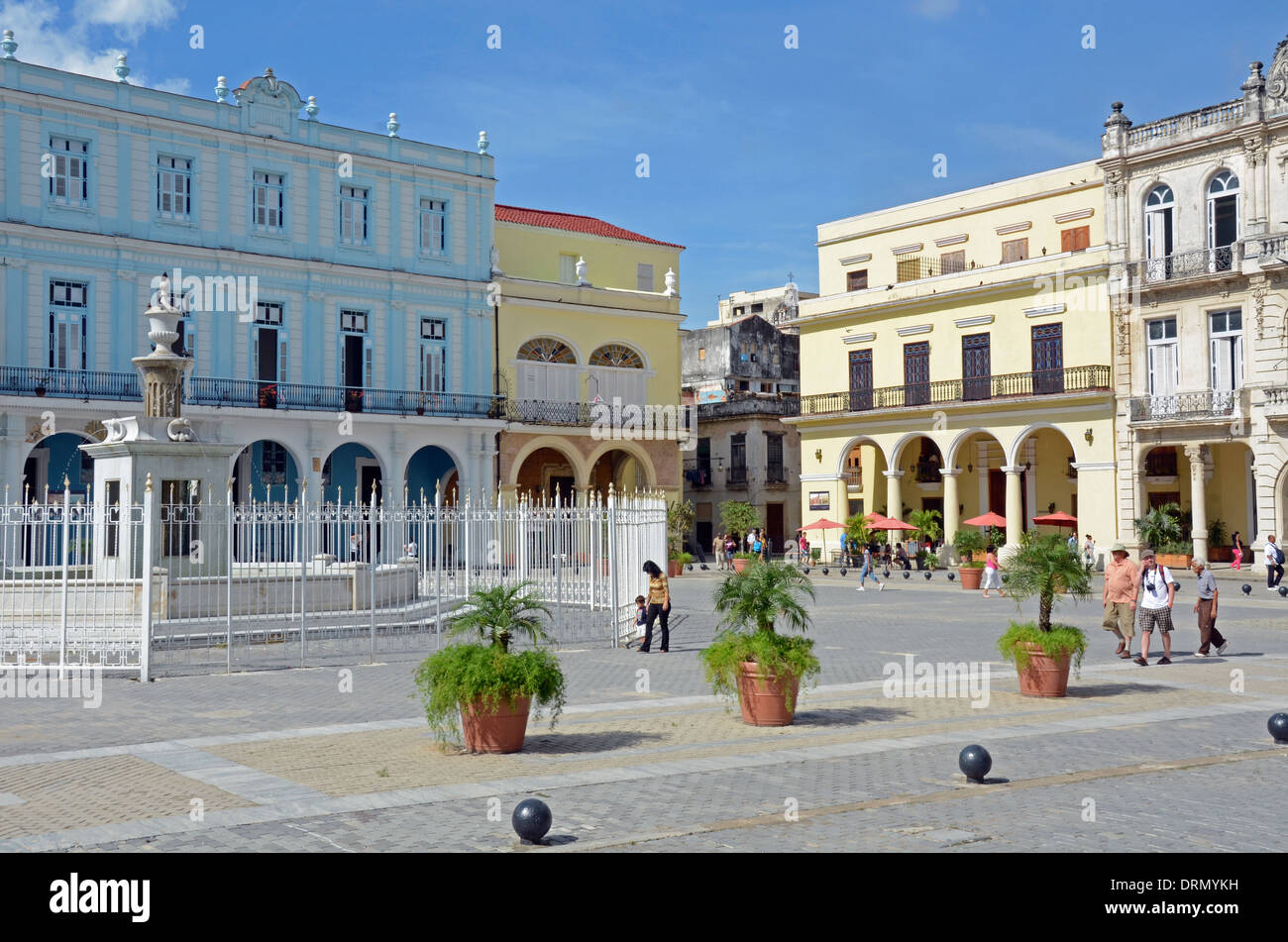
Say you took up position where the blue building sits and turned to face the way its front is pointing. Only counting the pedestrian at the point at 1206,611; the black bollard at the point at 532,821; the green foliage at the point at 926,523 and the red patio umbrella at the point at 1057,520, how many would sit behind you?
0

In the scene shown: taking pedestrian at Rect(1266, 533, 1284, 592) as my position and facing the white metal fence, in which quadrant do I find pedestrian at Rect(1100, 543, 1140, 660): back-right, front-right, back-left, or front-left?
front-left

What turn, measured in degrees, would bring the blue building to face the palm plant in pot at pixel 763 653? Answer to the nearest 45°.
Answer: approximately 45° to its right

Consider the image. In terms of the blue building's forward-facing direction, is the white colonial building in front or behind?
in front

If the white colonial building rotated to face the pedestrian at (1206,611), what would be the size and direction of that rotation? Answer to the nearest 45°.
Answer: approximately 45° to its left

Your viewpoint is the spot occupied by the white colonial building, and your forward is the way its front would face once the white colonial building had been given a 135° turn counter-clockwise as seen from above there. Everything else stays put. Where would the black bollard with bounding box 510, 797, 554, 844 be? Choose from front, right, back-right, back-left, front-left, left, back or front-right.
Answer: right

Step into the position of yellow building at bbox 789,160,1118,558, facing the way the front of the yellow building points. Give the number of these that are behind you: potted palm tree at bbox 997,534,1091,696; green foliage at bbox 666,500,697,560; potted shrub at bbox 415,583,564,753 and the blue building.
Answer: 0

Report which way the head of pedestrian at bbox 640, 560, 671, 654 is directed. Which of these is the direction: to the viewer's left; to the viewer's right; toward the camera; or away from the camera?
to the viewer's left

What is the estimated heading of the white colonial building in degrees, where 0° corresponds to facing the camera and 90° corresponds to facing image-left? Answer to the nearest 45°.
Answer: approximately 45°

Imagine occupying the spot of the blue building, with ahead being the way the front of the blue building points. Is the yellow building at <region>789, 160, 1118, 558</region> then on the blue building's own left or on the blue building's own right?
on the blue building's own left

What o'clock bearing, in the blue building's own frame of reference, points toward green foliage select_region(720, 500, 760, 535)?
The green foliage is roughly at 10 o'clock from the blue building.

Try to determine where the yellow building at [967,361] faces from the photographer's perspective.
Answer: facing the viewer and to the left of the viewer

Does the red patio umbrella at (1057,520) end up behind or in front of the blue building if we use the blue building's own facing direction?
in front

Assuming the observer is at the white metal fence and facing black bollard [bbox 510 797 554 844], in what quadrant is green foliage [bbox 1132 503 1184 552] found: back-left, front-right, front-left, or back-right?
back-left

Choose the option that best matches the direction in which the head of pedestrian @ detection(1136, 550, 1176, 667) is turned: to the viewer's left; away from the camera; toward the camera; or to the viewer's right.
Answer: toward the camera

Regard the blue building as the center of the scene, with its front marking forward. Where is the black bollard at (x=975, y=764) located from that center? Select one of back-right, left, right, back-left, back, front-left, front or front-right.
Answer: front-right

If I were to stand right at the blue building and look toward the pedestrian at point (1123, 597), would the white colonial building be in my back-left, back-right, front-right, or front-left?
front-left
